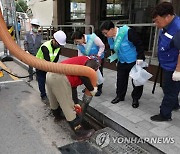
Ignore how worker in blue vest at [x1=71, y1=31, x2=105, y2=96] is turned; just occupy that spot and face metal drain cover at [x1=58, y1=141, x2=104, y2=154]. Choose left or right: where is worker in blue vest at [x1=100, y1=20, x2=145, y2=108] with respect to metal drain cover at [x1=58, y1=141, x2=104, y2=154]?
left

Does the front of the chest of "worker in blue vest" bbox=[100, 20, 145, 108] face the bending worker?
yes

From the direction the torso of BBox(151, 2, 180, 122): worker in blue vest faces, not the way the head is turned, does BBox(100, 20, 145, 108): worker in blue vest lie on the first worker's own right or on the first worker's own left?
on the first worker's own right

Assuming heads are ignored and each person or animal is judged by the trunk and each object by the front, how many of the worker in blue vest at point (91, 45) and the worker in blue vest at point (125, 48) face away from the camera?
0

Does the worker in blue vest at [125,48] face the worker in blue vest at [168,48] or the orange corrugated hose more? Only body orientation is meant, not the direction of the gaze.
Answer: the orange corrugated hose

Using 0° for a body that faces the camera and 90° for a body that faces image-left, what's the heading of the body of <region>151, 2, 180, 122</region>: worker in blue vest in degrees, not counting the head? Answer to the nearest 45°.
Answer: approximately 45°
